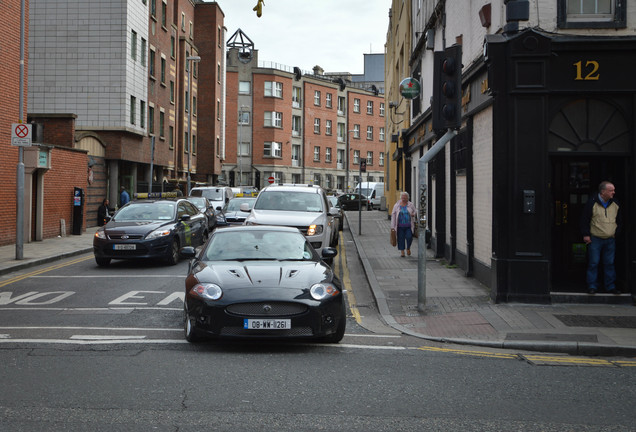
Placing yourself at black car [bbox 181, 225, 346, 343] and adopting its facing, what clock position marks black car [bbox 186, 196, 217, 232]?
black car [bbox 186, 196, 217, 232] is roughly at 6 o'clock from black car [bbox 181, 225, 346, 343].

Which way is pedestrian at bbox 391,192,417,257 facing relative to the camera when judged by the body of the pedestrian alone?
toward the camera

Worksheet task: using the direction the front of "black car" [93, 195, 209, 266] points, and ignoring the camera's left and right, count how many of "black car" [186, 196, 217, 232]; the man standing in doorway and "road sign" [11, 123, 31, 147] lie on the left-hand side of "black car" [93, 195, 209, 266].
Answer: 1

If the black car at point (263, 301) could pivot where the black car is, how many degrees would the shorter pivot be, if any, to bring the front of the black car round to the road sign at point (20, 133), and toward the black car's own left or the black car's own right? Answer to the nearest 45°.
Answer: approximately 135° to the black car's own right

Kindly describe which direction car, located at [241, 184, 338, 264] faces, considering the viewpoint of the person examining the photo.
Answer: facing the viewer

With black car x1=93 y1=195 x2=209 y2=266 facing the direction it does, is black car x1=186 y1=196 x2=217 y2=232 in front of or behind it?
behind

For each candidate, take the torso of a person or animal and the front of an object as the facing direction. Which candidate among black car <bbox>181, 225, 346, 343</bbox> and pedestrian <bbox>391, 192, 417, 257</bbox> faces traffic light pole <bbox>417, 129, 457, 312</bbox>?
the pedestrian

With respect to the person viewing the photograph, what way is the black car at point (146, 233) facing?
facing the viewer and to the left of the viewer

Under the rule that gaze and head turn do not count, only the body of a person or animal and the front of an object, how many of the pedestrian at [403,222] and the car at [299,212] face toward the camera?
2

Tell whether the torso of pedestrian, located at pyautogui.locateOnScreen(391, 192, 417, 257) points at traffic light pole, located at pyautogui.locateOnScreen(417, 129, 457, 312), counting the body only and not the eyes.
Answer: yes

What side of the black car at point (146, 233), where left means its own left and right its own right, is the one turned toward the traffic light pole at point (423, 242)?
left

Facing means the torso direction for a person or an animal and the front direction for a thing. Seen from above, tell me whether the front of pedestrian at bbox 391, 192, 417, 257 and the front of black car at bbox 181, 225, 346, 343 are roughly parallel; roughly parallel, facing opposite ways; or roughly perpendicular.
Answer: roughly parallel

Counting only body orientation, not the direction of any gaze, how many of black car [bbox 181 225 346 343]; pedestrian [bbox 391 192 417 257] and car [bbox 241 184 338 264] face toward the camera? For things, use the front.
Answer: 3

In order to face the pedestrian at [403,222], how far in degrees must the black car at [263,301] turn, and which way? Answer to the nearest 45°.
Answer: approximately 180°

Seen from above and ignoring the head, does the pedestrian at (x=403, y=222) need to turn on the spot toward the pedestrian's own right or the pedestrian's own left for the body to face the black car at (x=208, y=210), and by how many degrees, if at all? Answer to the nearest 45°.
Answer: approximately 135° to the pedestrian's own right
